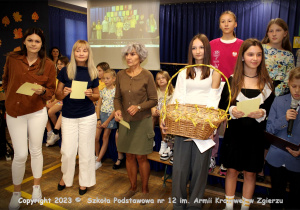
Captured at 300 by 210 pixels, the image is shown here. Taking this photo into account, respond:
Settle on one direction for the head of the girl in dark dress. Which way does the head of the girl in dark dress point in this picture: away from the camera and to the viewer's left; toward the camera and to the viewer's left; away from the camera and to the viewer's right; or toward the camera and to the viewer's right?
toward the camera and to the viewer's right

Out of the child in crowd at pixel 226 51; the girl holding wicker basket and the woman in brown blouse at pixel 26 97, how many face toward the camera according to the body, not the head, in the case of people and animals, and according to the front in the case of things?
3

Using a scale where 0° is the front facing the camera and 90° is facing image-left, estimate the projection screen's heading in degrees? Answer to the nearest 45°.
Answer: approximately 0°

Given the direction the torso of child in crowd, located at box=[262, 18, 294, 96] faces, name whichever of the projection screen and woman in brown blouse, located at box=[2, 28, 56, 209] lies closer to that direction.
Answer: the woman in brown blouse

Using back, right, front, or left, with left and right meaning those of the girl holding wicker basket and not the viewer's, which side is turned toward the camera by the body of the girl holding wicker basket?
front

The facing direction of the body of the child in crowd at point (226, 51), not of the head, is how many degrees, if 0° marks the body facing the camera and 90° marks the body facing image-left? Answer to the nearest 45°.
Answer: approximately 0°

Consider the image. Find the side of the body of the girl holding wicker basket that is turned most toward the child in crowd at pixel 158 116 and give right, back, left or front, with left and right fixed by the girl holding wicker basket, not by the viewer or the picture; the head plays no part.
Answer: back

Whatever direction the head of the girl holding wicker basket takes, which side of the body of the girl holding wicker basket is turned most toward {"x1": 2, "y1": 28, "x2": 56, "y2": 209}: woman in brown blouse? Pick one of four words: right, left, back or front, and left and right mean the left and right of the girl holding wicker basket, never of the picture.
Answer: right

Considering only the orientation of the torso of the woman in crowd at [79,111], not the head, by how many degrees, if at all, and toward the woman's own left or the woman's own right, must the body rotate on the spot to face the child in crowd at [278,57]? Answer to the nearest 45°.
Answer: approximately 90° to the woman's own left
